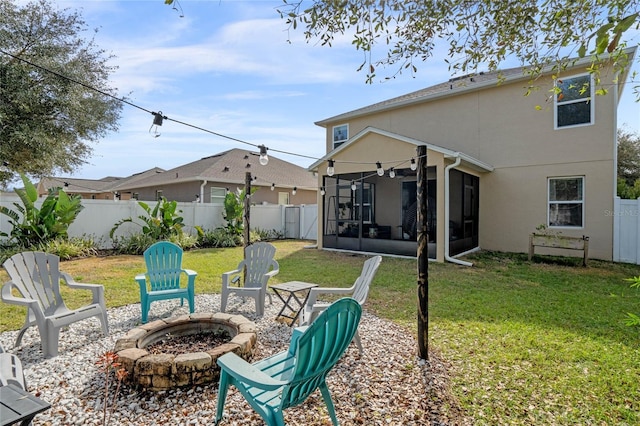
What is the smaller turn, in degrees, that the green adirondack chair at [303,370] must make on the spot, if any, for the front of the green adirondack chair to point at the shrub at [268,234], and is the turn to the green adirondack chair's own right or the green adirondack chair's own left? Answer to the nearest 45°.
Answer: approximately 45° to the green adirondack chair's own right

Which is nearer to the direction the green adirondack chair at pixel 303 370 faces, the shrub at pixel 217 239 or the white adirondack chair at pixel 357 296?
the shrub

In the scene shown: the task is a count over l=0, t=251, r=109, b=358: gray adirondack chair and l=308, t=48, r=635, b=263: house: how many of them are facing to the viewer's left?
0

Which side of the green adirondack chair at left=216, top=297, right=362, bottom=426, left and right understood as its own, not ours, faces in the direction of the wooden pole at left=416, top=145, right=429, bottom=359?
right

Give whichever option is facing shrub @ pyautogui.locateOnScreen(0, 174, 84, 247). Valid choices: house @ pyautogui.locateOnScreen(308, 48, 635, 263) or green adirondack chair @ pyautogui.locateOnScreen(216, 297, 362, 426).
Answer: the green adirondack chair

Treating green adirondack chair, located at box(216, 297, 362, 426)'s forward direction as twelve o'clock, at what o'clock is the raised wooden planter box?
The raised wooden planter box is roughly at 3 o'clock from the green adirondack chair.

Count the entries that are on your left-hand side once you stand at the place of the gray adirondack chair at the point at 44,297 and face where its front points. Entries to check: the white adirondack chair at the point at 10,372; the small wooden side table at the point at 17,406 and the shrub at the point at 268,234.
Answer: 1

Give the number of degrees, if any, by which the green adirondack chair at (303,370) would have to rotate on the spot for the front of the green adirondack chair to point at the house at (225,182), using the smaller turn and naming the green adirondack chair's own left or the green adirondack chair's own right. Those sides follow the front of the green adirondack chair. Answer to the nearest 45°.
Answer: approximately 45° to the green adirondack chair's own right

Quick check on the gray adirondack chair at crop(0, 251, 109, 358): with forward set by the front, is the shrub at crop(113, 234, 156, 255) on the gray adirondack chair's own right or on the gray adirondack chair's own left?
on the gray adirondack chair's own left

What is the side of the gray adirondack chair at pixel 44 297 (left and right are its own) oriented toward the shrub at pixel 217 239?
left

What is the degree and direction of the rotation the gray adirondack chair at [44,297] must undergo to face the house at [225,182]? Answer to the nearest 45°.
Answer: approximately 90° to its left

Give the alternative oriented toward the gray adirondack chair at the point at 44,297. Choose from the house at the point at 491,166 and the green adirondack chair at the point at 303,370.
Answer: the green adirondack chair

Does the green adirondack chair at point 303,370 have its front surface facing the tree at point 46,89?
yes

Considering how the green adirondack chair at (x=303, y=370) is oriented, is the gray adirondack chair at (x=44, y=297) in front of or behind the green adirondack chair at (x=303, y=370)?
in front

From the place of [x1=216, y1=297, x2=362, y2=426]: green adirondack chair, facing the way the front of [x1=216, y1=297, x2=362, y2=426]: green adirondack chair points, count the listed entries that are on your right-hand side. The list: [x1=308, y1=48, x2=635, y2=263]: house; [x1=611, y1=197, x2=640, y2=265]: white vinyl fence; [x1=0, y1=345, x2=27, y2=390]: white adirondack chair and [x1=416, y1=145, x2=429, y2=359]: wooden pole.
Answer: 3
